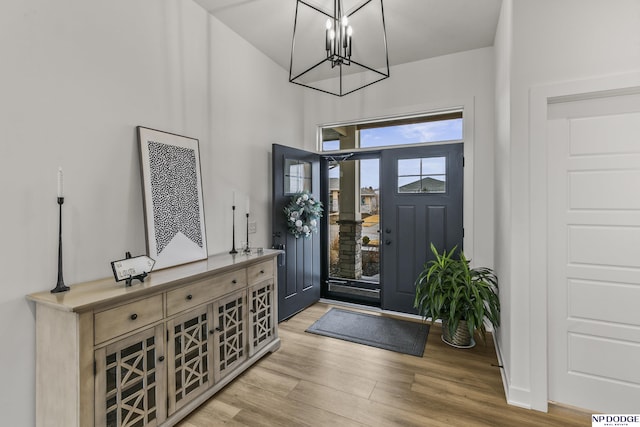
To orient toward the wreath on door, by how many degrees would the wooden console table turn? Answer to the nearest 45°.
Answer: approximately 90° to its left

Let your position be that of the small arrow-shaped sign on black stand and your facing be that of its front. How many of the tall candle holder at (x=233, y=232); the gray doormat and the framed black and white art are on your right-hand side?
0

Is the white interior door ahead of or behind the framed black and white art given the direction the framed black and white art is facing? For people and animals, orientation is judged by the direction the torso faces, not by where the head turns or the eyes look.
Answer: ahead

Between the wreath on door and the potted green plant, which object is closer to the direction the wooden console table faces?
the potted green plant

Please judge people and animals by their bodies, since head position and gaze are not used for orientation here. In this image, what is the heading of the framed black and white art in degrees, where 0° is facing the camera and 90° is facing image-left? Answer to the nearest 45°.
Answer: approximately 315°

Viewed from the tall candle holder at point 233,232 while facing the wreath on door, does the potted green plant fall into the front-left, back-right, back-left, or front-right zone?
front-right

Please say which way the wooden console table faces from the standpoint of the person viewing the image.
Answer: facing the viewer and to the right of the viewer

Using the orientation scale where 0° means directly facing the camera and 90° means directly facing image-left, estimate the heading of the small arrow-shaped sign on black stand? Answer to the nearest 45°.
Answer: approximately 315°

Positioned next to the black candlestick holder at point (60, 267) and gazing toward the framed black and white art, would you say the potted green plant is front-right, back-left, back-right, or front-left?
front-right

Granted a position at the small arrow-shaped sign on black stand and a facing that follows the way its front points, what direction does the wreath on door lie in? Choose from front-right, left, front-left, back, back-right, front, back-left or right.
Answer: left

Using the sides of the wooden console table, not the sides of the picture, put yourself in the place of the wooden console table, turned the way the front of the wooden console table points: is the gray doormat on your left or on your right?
on your left

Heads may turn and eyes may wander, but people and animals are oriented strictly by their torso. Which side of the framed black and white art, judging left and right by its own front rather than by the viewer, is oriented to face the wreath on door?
left

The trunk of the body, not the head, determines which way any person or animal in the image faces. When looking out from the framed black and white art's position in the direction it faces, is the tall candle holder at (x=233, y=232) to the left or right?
on its left

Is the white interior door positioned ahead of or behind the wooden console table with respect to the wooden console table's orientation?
ahead

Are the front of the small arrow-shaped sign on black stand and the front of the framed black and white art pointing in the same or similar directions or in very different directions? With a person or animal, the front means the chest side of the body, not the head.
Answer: same or similar directions

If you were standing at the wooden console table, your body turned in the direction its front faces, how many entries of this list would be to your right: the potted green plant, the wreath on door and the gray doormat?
0

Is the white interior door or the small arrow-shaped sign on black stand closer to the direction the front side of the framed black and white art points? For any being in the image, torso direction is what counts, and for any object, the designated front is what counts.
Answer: the white interior door
